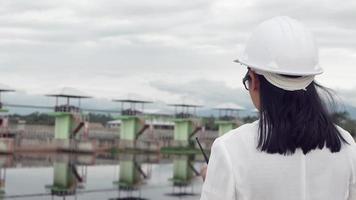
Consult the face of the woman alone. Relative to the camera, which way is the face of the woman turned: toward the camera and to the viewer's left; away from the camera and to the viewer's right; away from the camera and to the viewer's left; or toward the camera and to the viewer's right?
away from the camera and to the viewer's left

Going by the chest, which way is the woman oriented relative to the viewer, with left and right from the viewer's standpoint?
facing away from the viewer and to the left of the viewer

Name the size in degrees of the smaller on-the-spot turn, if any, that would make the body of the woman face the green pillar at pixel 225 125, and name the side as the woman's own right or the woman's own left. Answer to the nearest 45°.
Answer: approximately 45° to the woman's own right
